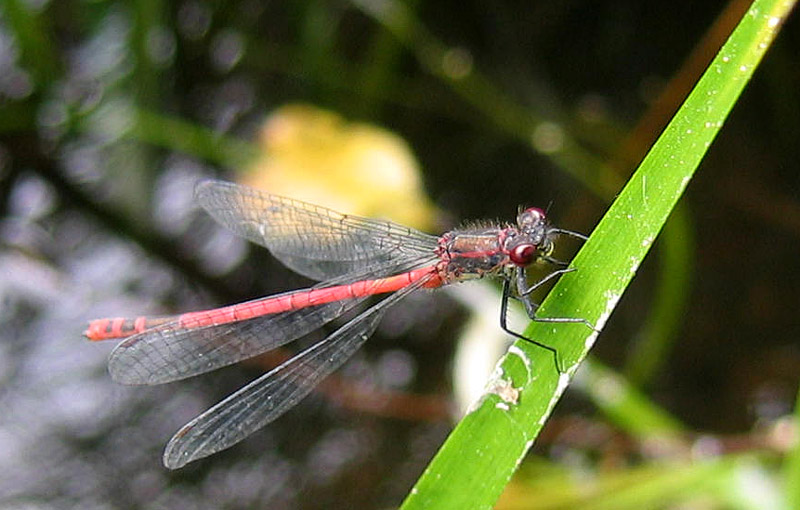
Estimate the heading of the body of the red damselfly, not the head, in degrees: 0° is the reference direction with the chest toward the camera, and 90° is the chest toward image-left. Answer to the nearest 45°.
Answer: approximately 270°
